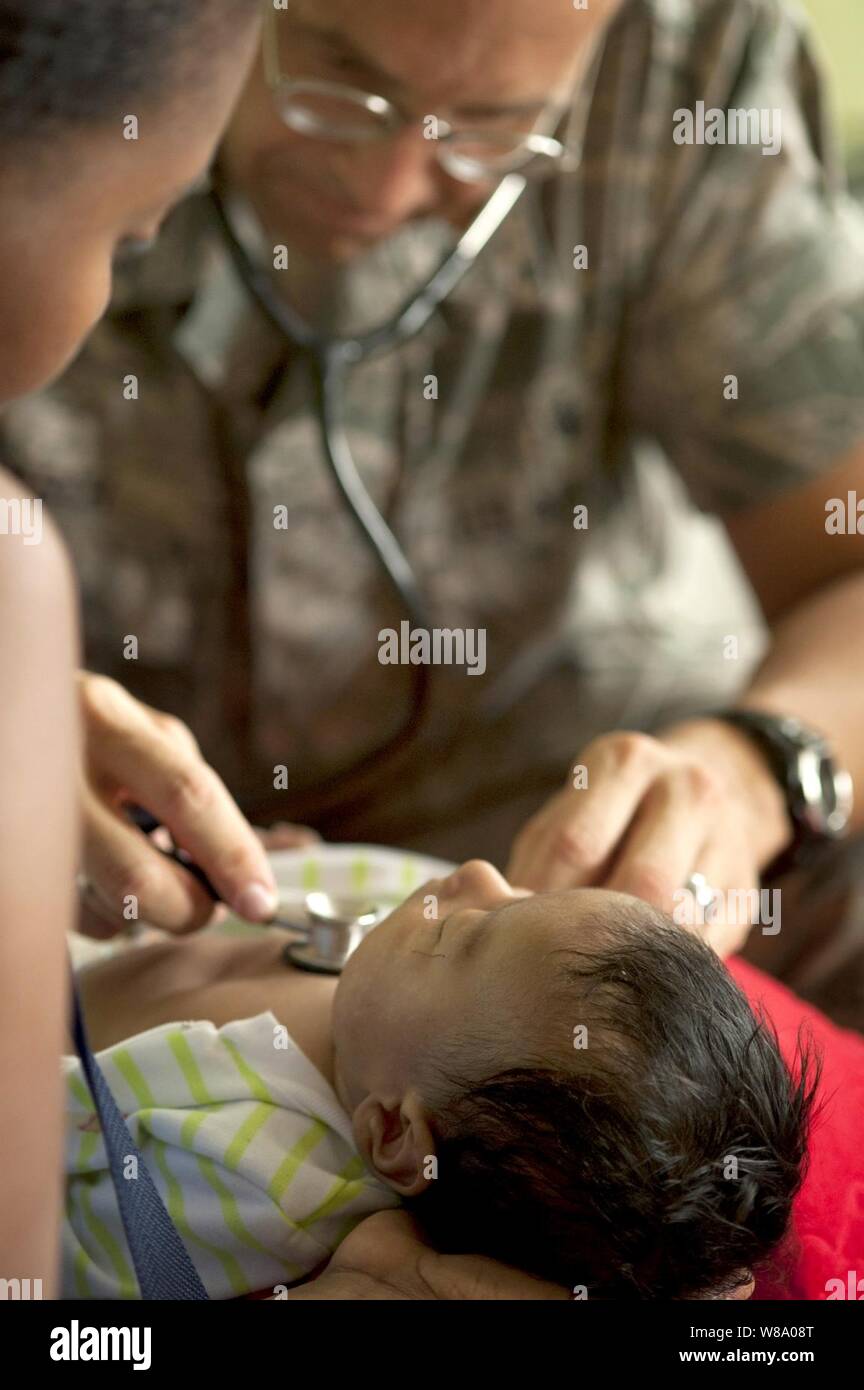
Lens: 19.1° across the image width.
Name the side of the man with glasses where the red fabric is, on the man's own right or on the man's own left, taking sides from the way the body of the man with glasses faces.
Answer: on the man's own left

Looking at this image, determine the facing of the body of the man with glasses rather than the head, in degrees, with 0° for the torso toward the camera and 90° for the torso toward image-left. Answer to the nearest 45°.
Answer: approximately 45°

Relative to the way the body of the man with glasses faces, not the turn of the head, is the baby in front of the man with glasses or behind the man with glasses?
in front
